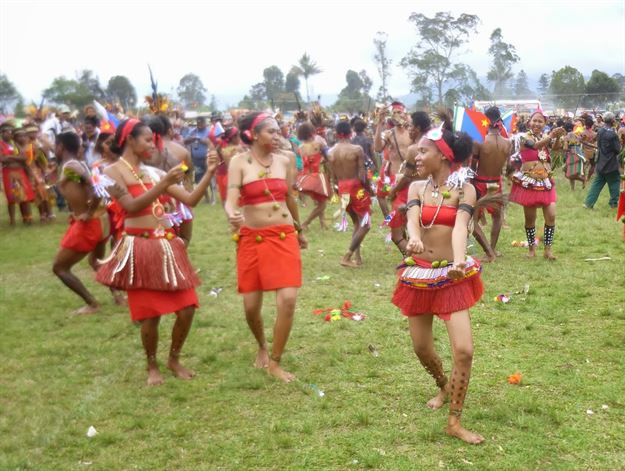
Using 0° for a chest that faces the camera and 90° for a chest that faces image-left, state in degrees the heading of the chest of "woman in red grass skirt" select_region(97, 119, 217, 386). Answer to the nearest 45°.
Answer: approximately 315°

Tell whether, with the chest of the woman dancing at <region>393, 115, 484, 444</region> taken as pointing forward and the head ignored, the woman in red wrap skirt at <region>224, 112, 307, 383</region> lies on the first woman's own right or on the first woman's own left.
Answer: on the first woman's own right

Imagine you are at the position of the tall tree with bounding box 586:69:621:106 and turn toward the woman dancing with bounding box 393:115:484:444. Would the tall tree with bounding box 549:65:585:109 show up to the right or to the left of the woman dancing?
right

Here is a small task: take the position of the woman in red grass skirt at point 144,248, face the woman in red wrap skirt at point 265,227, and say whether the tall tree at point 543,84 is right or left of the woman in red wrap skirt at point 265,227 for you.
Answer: left

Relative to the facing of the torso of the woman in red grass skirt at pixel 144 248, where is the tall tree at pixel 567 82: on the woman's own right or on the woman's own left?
on the woman's own left

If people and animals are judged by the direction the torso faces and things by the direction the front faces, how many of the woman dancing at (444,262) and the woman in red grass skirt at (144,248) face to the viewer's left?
0

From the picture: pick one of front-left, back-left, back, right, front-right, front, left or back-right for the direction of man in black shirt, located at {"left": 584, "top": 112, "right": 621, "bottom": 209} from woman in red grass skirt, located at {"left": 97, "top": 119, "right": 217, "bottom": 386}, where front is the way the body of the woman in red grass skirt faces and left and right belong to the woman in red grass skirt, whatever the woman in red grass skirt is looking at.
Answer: left

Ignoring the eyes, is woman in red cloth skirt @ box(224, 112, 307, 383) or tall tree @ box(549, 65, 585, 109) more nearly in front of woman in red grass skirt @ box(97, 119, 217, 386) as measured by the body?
the woman in red cloth skirt

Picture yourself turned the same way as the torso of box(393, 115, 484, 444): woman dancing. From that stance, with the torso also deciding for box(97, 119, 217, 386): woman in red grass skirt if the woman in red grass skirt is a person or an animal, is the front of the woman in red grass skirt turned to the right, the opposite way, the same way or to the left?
to the left

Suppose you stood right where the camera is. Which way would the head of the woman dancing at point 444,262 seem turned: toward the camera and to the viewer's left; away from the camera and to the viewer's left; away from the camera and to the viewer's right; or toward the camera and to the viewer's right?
toward the camera and to the viewer's left

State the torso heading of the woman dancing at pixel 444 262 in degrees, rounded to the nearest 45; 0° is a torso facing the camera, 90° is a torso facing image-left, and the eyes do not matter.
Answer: approximately 0°

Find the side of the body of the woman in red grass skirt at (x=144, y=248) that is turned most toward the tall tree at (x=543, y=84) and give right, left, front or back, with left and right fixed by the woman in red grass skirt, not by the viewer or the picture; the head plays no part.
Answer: left

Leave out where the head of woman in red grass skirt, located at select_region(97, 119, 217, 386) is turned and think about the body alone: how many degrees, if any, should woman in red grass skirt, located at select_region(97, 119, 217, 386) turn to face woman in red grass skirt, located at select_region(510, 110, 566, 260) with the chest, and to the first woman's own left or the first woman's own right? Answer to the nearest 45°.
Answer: approximately 90° to the first woman's own left
